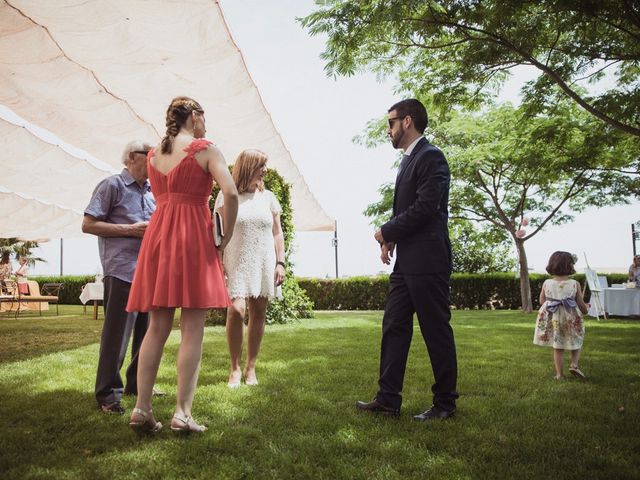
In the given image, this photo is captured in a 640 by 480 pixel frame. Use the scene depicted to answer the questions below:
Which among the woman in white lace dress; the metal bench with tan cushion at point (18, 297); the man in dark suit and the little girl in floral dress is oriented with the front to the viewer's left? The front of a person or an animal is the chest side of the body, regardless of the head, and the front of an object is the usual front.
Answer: the man in dark suit

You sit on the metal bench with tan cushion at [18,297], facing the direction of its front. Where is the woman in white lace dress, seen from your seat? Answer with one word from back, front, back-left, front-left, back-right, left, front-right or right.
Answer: front

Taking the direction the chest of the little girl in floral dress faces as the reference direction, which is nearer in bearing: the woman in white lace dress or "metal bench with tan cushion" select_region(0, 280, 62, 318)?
the metal bench with tan cushion

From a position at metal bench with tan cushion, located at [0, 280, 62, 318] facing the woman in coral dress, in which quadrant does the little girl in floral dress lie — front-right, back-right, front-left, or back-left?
front-left

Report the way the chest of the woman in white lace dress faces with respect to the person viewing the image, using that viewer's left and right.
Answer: facing the viewer

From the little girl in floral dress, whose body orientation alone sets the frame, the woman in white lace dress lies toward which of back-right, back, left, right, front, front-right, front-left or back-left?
back-left

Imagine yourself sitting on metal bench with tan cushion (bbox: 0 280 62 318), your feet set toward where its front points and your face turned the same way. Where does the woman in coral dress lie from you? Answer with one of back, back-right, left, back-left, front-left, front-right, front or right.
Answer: front

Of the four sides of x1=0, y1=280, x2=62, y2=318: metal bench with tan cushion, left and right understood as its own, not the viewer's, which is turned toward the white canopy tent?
front

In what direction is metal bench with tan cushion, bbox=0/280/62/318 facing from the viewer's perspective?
toward the camera

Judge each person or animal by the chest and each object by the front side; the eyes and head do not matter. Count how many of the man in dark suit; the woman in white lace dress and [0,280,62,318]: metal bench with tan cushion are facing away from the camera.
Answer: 0

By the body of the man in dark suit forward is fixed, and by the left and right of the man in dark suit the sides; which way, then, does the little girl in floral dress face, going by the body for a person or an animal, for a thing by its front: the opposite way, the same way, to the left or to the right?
to the right

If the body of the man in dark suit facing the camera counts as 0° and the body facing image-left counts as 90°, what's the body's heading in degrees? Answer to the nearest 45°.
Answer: approximately 90°

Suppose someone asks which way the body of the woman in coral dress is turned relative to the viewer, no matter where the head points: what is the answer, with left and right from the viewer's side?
facing away from the viewer and to the right of the viewer

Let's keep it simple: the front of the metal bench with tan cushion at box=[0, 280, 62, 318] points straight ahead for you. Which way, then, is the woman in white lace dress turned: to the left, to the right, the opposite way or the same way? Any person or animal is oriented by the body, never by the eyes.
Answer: the same way

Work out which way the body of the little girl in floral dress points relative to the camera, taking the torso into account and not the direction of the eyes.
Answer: away from the camera
